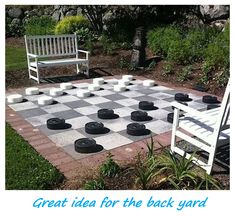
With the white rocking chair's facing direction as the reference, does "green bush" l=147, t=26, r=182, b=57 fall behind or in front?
in front

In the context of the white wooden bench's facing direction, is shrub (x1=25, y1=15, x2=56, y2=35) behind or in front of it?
behind

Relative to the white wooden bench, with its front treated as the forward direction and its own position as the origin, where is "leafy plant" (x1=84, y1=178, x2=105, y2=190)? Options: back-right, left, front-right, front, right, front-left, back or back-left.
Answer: front-right

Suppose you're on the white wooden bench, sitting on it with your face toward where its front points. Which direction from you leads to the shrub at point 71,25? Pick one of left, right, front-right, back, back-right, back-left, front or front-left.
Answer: back-left

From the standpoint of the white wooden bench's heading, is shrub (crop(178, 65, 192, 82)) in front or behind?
in front

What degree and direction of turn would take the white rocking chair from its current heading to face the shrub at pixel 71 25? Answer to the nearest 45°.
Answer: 0° — it already faces it

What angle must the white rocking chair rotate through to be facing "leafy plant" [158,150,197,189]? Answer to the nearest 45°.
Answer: approximately 90° to its left

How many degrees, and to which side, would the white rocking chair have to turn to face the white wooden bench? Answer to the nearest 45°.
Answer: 0° — it already faces it

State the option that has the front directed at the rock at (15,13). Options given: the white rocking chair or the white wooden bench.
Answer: the white rocking chair

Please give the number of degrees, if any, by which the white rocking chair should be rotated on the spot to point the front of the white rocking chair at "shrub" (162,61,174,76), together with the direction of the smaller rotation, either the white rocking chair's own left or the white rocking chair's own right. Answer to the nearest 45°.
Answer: approximately 45° to the white rocking chair's own right

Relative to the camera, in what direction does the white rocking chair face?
facing away from the viewer and to the left of the viewer

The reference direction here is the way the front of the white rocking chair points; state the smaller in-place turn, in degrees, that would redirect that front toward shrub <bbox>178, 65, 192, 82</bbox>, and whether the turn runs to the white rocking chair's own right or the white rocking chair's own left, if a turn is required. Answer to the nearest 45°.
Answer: approximately 45° to the white rocking chair's own right

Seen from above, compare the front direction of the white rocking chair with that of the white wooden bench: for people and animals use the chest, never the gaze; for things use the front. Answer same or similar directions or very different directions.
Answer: very different directions
